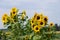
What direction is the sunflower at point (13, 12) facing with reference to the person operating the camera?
facing the viewer
